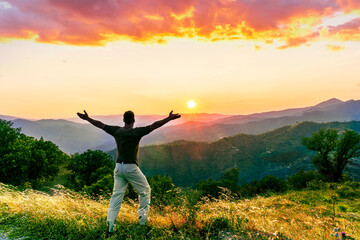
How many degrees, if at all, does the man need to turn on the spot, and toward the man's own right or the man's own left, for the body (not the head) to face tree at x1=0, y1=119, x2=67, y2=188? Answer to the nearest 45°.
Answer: approximately 45° to the man's own left

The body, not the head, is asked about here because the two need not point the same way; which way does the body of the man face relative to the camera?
away from the camera

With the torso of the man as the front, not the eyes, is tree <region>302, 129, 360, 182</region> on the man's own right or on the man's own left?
on the man's own right
